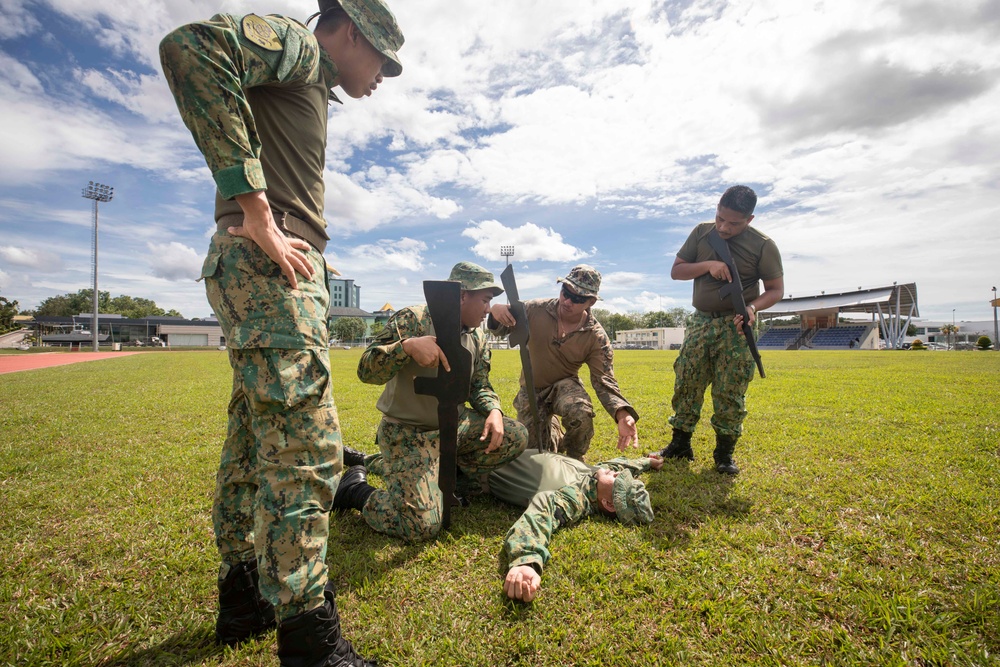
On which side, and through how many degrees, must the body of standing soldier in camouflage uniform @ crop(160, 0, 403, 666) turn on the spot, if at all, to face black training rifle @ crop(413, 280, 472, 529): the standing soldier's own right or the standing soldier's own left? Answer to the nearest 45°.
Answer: approximately 45° to the standing soldier's own left

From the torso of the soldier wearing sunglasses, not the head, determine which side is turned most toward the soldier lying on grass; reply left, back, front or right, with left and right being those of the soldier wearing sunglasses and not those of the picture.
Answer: front

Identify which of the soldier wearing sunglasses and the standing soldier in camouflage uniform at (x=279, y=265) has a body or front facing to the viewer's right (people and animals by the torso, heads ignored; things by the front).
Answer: the standing soldier in camouflage uniform

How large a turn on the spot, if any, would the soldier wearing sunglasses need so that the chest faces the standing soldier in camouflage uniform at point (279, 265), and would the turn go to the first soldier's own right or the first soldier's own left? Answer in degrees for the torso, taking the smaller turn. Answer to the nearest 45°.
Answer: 0° — they already face them

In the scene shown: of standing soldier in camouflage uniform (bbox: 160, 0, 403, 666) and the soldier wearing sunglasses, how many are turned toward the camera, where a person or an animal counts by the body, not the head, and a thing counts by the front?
1

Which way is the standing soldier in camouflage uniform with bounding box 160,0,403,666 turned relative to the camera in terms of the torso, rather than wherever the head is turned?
to the viewer's right

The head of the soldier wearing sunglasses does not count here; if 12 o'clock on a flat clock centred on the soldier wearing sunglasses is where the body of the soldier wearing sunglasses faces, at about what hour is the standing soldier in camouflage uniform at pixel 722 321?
The standing soldier in camouflage uniform is roughly at 9 o'clock from the soldier wearing sunglasses.

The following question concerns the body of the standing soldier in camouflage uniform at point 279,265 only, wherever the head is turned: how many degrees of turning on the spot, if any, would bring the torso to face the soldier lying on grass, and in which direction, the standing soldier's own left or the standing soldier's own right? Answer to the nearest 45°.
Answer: approximately 45° to the standing soldier's own left

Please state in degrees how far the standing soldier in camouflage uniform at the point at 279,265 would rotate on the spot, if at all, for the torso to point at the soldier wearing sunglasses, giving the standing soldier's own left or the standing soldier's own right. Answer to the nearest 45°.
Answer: approximately 45° to the standing soldier's own left

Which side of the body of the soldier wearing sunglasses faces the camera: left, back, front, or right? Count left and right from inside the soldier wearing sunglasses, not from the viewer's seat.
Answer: front

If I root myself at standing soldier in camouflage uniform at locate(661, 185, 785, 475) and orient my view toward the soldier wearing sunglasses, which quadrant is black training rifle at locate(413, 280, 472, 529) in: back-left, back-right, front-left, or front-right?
front-left
